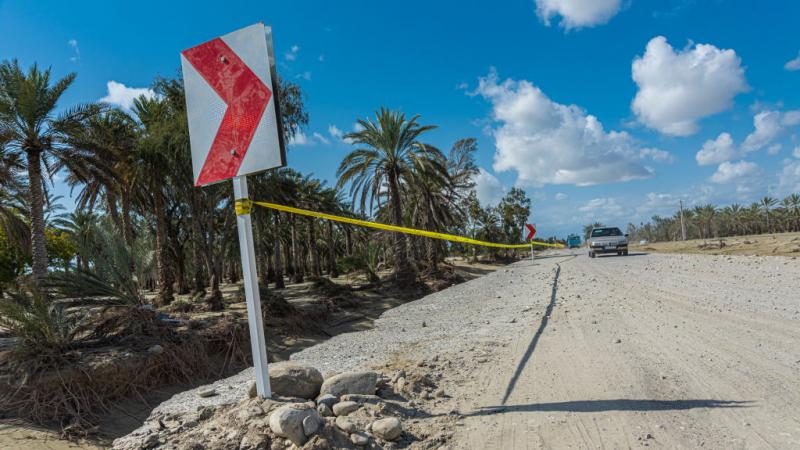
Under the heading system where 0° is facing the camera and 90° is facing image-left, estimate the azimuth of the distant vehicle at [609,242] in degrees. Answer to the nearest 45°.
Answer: approximately 0°

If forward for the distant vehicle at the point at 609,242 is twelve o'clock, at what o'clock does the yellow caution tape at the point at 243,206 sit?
The yellow caution tape is roughly at 12 o'clock from the distant vehicle.

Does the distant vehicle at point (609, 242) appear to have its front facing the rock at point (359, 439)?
yes

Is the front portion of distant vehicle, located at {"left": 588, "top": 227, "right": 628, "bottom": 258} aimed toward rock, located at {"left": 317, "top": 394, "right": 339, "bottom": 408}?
yes

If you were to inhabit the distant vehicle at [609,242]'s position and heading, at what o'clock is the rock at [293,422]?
The rock is roughly at 12 o'clock from the distant vehicle.

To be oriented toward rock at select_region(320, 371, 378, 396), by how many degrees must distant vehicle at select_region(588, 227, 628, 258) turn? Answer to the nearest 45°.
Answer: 0° — it already faces it

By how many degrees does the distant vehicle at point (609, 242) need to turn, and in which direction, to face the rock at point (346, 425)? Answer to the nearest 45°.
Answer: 0° — it already faces it

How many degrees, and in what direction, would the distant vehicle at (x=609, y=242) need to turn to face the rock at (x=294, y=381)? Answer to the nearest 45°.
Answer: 0° — it already faces it

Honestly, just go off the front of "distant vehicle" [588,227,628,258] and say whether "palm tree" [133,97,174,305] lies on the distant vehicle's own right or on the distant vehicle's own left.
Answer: on the distant vehicle's own right

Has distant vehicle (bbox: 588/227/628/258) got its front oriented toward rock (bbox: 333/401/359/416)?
yes

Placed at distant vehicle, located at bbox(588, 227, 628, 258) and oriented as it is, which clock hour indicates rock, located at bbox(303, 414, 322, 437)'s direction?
The rock is roughly at 12 o'clock from the distant vehicle.
